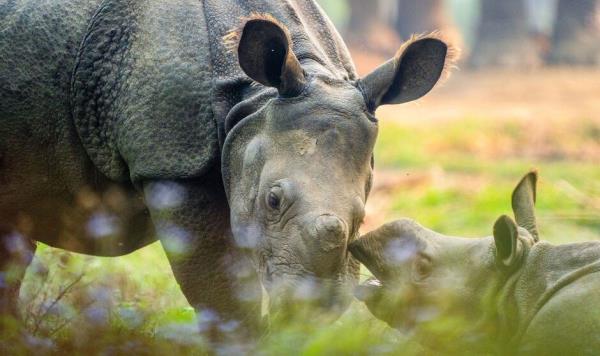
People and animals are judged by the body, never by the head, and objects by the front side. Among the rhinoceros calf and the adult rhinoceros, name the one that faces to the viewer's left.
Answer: the rhinoceros calf

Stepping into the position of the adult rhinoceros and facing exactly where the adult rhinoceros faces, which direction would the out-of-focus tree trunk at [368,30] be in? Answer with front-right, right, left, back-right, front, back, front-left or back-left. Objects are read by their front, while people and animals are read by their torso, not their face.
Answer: back-left

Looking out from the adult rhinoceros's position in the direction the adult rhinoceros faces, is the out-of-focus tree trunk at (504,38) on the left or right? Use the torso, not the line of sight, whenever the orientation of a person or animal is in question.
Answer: on its left

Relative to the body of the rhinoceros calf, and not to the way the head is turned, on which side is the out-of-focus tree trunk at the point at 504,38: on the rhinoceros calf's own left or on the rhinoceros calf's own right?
on the rhinoceros calf's own right

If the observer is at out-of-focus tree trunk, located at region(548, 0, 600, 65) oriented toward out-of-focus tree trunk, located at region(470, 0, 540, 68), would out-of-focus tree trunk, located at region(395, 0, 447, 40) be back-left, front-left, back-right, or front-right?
front-right

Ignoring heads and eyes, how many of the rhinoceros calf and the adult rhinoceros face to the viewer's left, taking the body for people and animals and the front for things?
1

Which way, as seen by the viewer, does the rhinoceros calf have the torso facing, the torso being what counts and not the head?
to the viewer's left

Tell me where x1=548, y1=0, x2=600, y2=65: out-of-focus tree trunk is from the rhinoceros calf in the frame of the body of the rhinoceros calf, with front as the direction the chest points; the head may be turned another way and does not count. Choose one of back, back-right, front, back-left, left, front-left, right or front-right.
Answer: right

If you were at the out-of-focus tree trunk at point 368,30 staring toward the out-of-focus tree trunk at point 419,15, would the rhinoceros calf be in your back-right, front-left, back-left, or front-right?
back-right
